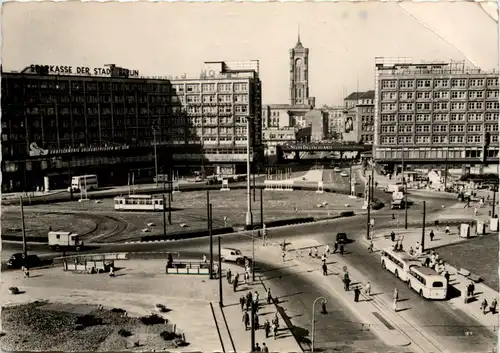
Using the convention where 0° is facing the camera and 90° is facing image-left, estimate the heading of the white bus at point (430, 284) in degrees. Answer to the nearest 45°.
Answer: approximately 135°

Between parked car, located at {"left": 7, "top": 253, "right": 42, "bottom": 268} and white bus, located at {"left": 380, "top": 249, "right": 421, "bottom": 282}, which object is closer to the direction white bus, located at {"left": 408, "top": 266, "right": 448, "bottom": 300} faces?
the white bus

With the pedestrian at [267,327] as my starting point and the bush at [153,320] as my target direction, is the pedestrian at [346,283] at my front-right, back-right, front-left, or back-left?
back-right

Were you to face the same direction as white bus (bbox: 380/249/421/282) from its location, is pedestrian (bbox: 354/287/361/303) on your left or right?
on your left

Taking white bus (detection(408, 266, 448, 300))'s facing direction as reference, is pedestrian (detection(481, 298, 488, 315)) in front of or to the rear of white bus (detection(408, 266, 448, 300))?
to the rear

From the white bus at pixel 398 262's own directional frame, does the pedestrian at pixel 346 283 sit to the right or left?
on its left

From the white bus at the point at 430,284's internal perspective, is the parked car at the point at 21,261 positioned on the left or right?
on its left

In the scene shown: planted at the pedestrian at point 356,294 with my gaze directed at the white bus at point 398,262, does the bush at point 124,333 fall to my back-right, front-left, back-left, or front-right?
back-left

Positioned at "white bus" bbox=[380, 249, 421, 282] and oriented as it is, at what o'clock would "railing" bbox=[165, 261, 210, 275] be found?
The railing is roughly at 10 o'clock from the white bus.

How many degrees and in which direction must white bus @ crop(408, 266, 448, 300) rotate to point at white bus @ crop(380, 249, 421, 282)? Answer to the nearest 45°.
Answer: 0° — it already faces it

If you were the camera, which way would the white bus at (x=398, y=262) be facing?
facing away from the viewer and to the left of the viewer
